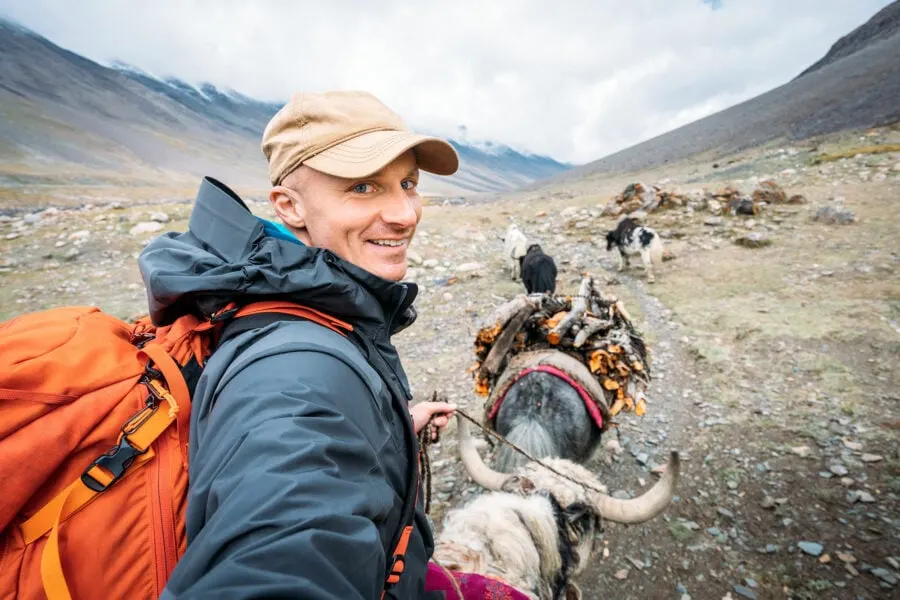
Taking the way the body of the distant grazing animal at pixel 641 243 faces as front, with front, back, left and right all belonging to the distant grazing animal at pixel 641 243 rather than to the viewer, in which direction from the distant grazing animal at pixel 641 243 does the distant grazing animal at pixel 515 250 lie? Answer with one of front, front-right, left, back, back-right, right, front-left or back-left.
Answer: front-left

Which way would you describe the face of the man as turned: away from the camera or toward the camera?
toward the camera

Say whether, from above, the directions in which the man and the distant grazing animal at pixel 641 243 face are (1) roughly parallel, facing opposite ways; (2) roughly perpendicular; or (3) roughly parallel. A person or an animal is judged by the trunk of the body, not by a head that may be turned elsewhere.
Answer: roughly perpendicular

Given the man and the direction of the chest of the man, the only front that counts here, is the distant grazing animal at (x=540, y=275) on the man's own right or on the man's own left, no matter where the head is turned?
on the man's own left

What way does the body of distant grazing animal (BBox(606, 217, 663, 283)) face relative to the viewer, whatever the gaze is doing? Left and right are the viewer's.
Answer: facing away from the viewer and to the left of the viewer
